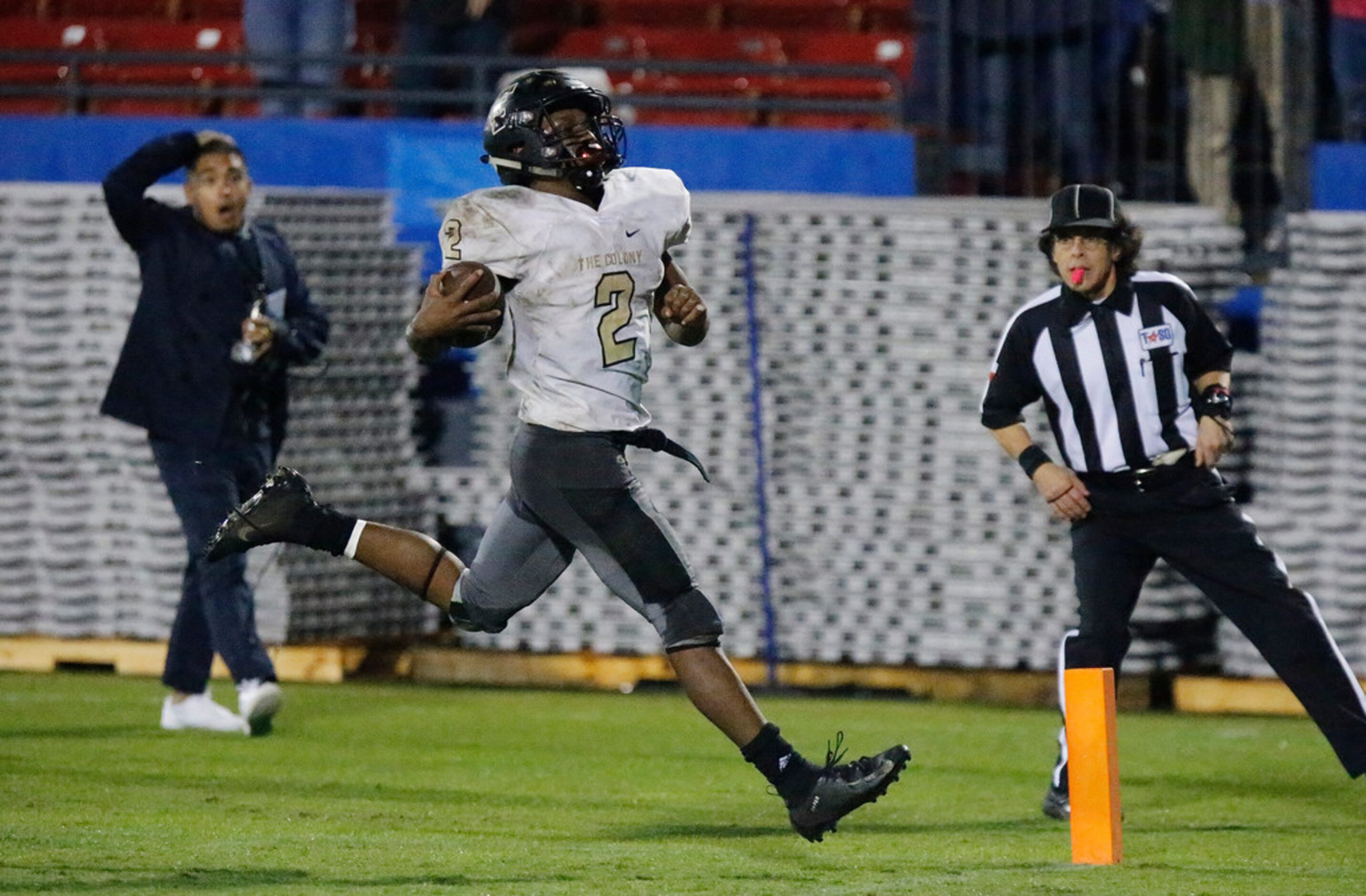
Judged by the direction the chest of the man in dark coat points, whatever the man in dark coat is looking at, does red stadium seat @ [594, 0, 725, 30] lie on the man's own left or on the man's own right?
on the man's own left

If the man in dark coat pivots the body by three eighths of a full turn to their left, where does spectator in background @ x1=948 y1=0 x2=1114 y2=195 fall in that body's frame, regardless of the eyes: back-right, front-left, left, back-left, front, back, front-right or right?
front-right

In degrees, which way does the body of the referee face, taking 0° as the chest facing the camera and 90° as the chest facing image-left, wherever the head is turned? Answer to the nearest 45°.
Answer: approximately 0°

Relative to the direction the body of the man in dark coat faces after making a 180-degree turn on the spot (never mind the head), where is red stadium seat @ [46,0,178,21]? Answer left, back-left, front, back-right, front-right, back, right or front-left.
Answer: front-right

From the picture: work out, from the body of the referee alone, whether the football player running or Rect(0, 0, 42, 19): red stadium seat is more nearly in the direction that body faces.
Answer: the football player running

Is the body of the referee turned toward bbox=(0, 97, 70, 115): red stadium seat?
no

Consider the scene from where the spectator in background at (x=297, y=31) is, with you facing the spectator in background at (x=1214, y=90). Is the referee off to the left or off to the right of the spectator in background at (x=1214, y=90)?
right

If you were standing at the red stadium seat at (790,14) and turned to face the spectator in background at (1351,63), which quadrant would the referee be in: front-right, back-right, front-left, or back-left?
front-right

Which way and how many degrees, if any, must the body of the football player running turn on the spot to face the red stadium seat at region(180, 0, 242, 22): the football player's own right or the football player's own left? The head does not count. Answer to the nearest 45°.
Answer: approximately 135° to the football player's own left

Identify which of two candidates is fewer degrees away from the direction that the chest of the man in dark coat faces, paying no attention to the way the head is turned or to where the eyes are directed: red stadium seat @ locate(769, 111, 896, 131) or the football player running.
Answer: the football player running

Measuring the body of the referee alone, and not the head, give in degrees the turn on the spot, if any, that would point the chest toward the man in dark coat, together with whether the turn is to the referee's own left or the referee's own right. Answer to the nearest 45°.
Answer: approximately 90° to the referee's own right

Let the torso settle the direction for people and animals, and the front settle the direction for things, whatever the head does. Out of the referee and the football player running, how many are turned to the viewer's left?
0

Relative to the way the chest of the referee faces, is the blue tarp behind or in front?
behind

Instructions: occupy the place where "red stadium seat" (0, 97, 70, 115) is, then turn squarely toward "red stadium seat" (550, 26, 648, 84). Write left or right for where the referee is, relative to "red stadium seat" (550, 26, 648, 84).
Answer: right

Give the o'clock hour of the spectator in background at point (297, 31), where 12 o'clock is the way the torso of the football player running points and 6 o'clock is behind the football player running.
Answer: The spectator in background is roughly at 7 o'clock from the football player running.

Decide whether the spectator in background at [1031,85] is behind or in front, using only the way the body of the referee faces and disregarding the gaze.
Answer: behind

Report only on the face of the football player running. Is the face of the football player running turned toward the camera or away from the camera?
toward the camera

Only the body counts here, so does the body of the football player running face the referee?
no
